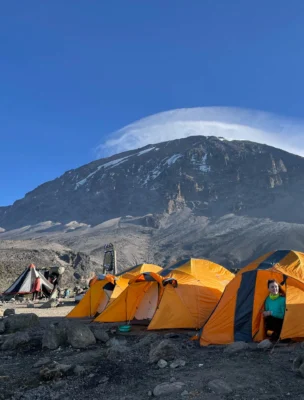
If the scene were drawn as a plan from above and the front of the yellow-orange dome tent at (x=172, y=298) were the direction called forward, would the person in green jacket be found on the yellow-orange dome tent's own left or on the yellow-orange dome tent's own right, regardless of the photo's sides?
on the yellow-orange dome tent's own left

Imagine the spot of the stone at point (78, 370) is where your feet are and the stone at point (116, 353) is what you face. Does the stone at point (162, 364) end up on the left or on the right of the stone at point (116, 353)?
right

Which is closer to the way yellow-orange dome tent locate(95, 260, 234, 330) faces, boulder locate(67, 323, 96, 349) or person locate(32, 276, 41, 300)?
the boulder

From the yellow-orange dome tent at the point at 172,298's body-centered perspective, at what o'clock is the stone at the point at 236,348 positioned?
The stone is roughly at 10 o'clock from the yellow-orange dome tent.

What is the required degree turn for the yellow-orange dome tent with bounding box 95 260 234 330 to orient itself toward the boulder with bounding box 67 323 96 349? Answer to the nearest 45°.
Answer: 0° — it already faces it

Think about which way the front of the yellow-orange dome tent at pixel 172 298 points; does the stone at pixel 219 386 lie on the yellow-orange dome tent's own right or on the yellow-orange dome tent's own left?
on the yellow-orange dome tent's own left

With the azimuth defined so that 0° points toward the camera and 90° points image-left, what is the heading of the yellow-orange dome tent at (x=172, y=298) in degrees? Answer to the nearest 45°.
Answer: approximately 45°

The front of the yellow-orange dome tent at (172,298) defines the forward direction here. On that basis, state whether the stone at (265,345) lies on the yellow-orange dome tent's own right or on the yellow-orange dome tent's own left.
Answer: on the yellow-orange dome tent's own left

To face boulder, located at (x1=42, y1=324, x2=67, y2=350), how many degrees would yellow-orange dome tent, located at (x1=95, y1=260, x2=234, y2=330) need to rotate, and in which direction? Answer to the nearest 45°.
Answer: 0° — it already faces it

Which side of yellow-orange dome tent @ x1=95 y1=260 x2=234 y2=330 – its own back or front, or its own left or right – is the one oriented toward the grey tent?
right

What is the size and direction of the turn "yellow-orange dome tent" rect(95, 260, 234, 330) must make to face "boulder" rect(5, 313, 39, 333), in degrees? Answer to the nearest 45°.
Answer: approximately 45° to its right

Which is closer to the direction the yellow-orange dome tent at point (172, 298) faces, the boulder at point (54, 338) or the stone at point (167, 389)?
the boulder
